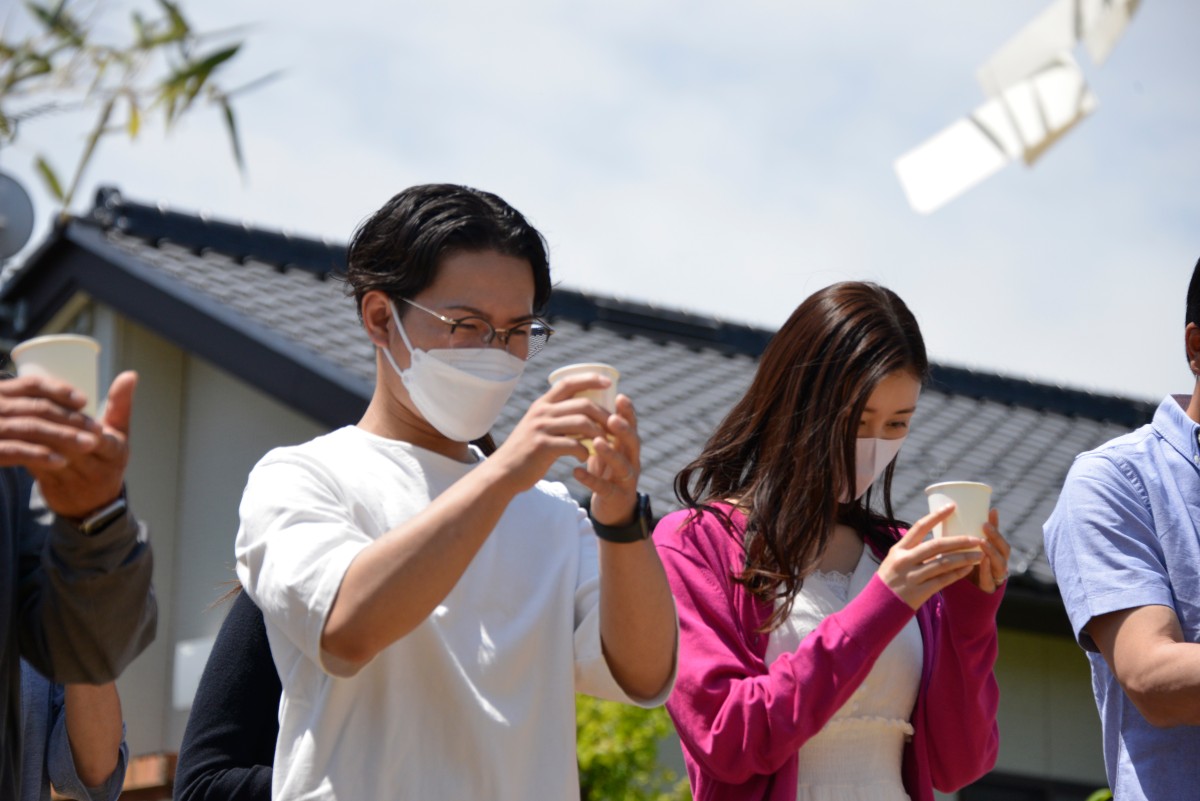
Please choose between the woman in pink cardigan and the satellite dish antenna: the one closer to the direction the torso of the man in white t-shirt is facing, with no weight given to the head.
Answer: the woman in pink cardigan

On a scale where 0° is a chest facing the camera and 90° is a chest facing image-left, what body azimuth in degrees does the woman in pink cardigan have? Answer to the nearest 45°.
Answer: approximately 315°

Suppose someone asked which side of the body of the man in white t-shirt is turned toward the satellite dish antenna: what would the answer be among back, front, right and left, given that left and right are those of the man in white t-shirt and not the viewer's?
back

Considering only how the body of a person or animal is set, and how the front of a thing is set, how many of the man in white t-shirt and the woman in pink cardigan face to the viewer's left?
0

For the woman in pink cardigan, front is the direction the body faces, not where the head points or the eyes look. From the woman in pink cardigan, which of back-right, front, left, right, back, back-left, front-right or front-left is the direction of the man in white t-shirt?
right

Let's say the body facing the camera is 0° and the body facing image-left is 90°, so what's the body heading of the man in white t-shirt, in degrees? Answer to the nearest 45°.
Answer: approximately 315°

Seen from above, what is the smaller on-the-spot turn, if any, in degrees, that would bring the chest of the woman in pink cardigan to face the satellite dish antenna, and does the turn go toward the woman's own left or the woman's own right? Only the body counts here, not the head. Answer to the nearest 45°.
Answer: approximately 180°

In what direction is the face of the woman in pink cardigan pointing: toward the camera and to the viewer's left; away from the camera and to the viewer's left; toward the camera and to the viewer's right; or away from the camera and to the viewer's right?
toward the camera and to the viewer's right

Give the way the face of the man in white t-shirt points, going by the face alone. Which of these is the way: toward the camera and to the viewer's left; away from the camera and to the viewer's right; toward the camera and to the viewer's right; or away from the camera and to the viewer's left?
toward the camera and to the viewer's right
